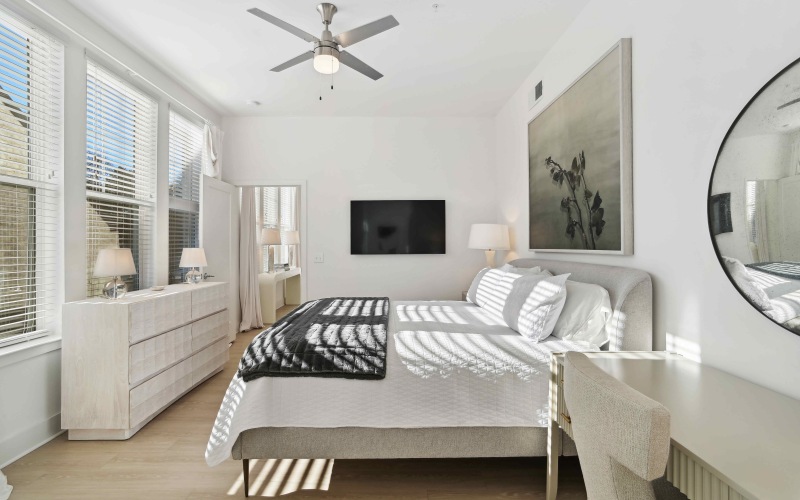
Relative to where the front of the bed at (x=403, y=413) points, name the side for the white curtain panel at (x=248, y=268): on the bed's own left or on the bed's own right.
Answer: on the bed's own right

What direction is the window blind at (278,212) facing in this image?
toward the camera

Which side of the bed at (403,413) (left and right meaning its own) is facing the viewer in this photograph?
left

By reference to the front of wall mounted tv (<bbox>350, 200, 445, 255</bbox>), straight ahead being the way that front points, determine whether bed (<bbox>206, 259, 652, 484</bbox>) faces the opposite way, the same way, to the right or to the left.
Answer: to the right

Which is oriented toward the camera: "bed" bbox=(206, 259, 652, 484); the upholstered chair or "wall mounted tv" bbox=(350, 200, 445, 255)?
the wall mounted tv

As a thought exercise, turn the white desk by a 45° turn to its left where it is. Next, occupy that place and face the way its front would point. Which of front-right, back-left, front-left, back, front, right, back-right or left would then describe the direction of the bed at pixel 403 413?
right

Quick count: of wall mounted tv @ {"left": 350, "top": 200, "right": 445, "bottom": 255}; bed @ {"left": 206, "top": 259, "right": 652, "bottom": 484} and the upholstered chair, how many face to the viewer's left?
1

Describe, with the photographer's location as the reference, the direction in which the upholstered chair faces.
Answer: facing away from the viewer and to the right of the viewer

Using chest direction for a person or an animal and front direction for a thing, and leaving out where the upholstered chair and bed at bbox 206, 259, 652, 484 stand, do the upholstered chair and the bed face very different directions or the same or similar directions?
very different directions

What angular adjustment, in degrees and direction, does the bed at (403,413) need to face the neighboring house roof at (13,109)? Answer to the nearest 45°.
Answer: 0° — it already faces it

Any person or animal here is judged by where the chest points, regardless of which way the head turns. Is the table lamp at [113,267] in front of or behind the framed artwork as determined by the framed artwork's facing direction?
in front

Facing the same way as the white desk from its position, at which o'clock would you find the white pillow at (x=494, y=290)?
The white pillow is roughly at 3 o'clock from the white desk.

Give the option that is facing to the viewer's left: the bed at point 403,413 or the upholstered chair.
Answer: the bed

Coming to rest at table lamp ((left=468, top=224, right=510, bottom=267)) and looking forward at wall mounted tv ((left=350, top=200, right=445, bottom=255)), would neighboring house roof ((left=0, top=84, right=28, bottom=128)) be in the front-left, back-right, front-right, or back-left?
front-left

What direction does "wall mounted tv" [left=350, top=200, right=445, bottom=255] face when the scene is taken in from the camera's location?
facing the viewer

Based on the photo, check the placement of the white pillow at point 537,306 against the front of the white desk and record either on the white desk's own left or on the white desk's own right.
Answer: on the white desk's own right

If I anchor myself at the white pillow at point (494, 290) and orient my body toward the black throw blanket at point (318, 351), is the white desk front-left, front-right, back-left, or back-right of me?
front-left

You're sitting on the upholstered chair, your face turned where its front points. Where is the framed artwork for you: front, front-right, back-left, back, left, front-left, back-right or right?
front-left
